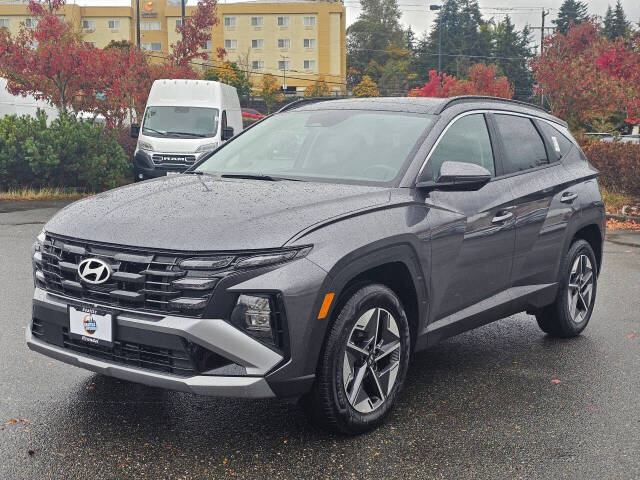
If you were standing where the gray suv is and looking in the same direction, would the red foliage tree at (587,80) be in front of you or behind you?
behind

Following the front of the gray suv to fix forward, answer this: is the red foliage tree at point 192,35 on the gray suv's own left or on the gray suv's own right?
on the gray suv's own right

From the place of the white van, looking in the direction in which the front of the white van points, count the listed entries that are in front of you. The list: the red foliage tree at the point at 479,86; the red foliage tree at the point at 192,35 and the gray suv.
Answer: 1

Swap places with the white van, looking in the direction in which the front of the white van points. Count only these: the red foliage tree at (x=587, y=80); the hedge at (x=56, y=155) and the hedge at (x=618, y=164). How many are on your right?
1

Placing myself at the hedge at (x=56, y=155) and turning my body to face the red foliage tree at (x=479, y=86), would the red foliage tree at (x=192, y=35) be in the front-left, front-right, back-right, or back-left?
front-left

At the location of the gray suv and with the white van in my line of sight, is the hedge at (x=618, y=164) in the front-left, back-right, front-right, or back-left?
front-right

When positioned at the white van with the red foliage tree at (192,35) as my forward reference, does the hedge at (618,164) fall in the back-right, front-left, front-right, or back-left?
back-right

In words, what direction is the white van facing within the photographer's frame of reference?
facing the viewer

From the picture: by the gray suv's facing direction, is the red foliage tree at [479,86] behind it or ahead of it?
behind

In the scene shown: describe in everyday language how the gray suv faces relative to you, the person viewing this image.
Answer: facing the viewer and to the left of the viewer

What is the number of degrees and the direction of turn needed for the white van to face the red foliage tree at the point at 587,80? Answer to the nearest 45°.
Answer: approximately 135° to its left

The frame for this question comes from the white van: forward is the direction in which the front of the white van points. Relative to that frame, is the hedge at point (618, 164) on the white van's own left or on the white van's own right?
on the white van's own left

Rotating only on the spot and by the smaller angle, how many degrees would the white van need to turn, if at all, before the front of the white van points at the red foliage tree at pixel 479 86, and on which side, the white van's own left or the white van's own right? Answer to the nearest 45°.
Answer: approximately 135° to the white van's own left

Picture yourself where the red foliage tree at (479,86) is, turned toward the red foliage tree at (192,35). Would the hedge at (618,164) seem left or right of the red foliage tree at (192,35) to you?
left

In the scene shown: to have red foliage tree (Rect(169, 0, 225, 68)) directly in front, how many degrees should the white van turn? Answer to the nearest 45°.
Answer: approximately 180°

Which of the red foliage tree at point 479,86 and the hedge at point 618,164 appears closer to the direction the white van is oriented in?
the hedge

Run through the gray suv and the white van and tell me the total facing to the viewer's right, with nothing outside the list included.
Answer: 0

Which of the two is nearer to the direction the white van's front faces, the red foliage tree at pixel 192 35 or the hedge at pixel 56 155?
the hedge
